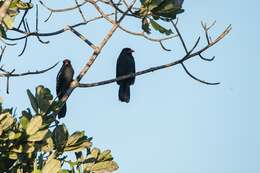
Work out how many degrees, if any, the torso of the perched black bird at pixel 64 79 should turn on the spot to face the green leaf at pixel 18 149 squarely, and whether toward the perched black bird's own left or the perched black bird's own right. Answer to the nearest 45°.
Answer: approximately 45° to the perched black bird's own right

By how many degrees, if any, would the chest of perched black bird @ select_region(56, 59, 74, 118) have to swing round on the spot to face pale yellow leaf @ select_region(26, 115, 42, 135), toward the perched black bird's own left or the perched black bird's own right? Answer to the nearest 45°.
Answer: approximately 135° to the perched black bird's own right

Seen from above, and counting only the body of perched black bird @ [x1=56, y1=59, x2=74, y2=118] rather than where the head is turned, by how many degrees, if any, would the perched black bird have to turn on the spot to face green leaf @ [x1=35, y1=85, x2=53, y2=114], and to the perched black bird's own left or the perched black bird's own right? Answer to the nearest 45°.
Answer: approximately 135° to the perched black bird's own right

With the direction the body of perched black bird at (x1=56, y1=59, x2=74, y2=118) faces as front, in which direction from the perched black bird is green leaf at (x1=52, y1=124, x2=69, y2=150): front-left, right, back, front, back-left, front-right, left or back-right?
front-right

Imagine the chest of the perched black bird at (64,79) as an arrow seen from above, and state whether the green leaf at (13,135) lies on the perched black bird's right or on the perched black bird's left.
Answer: on the perched black bird's right

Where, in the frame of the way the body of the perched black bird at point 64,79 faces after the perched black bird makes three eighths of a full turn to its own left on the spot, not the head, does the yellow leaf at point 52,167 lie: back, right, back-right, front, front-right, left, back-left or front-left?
back

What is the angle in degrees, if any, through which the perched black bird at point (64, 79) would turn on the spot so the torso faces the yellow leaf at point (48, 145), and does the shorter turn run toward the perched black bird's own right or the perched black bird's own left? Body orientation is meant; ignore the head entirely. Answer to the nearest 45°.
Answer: approximately 45° to the perched black bird's own right

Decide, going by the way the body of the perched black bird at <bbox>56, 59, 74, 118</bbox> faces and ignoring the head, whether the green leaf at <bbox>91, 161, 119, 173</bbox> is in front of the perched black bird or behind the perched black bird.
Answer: in front

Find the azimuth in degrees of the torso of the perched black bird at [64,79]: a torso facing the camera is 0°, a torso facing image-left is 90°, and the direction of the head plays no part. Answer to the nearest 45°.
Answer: approximately 315°
